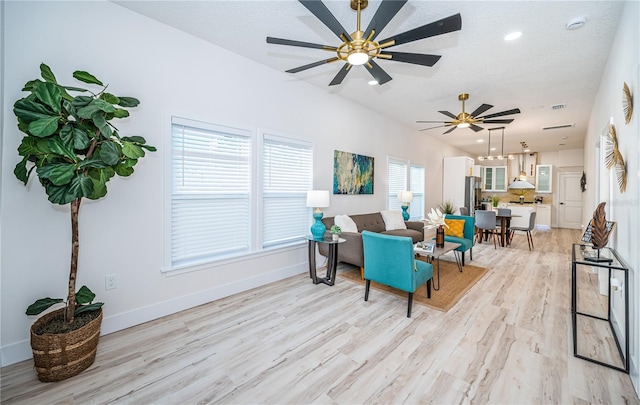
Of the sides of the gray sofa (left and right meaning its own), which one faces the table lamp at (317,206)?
right

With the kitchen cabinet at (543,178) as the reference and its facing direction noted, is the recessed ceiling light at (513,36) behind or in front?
in front

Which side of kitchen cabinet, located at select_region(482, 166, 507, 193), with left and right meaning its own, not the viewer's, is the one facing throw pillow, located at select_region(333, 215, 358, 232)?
front

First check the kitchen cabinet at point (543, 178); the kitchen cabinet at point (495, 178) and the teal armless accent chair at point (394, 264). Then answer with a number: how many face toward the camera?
2

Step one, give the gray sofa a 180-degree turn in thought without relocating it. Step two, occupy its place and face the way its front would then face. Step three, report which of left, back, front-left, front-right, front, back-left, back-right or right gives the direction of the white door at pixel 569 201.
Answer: right

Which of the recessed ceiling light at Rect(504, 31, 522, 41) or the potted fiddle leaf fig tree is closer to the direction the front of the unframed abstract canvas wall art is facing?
the recessed ceiling light

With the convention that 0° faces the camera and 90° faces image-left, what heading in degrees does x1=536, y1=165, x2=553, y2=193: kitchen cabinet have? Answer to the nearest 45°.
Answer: approximately 0°

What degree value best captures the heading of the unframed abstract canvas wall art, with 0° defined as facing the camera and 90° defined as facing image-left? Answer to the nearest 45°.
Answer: approximately 315°

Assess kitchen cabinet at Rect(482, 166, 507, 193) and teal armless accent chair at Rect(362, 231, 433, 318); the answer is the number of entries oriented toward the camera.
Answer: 1

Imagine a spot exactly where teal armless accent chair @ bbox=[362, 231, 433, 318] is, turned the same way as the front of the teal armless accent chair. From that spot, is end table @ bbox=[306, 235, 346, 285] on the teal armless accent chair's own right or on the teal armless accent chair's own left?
on the teal armless accent chair's own left

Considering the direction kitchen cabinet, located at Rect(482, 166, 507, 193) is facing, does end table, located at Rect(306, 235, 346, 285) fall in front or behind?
in front
